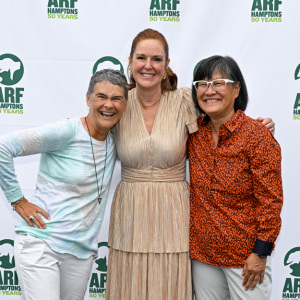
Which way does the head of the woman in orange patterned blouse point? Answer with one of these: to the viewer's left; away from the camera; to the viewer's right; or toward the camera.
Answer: toward the camera

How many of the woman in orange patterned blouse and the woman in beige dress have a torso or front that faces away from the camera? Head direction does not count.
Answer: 0

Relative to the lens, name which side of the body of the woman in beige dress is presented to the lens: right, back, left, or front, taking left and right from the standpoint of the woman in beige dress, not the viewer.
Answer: front

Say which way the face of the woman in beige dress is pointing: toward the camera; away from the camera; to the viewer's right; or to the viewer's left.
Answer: toward the camera
